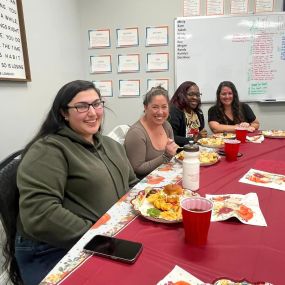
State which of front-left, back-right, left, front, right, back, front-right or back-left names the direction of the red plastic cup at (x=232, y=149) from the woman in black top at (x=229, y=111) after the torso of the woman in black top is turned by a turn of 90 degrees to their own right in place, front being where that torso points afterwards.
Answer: left

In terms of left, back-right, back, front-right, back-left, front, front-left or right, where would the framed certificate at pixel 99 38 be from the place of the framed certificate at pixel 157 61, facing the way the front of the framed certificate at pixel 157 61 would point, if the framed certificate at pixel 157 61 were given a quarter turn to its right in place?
front

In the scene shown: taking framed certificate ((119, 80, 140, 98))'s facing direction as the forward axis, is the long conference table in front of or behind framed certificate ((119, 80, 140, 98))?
in front

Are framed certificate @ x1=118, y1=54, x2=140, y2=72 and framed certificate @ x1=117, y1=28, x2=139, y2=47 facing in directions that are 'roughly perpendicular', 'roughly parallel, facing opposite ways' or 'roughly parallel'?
roughly parallel

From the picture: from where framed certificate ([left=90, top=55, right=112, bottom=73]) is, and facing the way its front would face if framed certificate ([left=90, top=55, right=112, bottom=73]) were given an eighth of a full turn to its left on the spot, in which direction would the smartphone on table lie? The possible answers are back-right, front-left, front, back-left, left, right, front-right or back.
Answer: front-right

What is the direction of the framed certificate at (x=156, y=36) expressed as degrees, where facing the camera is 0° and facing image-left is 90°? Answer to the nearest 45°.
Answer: approximately 0°

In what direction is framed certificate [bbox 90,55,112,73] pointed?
toward the camera

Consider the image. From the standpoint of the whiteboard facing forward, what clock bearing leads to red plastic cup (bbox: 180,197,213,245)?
The red plastic cup is roughly at 12 o'clock from the whiteboard.

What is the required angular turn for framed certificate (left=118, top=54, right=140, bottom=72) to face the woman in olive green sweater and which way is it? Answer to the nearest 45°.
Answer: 0° — it already faces them

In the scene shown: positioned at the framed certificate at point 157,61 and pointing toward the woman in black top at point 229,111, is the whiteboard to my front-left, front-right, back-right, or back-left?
front-left

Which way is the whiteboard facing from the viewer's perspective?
toward the camera

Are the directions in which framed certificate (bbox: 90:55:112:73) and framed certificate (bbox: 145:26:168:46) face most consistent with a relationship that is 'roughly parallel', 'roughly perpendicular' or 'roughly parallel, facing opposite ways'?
roughly parallel

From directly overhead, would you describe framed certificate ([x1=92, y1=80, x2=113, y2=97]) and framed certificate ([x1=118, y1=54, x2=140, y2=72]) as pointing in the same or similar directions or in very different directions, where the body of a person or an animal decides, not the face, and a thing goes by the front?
same or similar directions

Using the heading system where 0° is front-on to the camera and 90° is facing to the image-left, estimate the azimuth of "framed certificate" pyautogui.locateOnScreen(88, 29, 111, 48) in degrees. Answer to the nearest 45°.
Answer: approximately 0°

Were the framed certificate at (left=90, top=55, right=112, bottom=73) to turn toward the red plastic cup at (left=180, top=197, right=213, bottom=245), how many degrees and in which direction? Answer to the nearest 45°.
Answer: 0° — it already faces it
